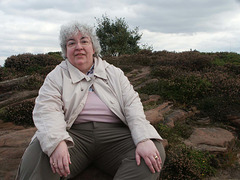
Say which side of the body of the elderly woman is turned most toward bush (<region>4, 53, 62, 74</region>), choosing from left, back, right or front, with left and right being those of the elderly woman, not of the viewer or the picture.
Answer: back

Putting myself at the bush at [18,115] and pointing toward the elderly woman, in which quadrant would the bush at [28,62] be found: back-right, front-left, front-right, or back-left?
back-left

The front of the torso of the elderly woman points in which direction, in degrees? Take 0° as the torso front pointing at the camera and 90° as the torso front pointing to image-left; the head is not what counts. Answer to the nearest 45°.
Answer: approximately 0°

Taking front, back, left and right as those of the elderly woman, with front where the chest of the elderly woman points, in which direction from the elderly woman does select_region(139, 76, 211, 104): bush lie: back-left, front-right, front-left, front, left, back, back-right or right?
back-left

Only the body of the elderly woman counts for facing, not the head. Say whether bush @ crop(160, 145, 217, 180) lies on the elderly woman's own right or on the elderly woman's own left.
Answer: on the elderly woman's own left

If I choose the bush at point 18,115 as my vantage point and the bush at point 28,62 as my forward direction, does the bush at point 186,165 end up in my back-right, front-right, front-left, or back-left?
back-right

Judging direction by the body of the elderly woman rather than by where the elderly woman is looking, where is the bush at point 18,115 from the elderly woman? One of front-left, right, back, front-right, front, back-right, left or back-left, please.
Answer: back-right
